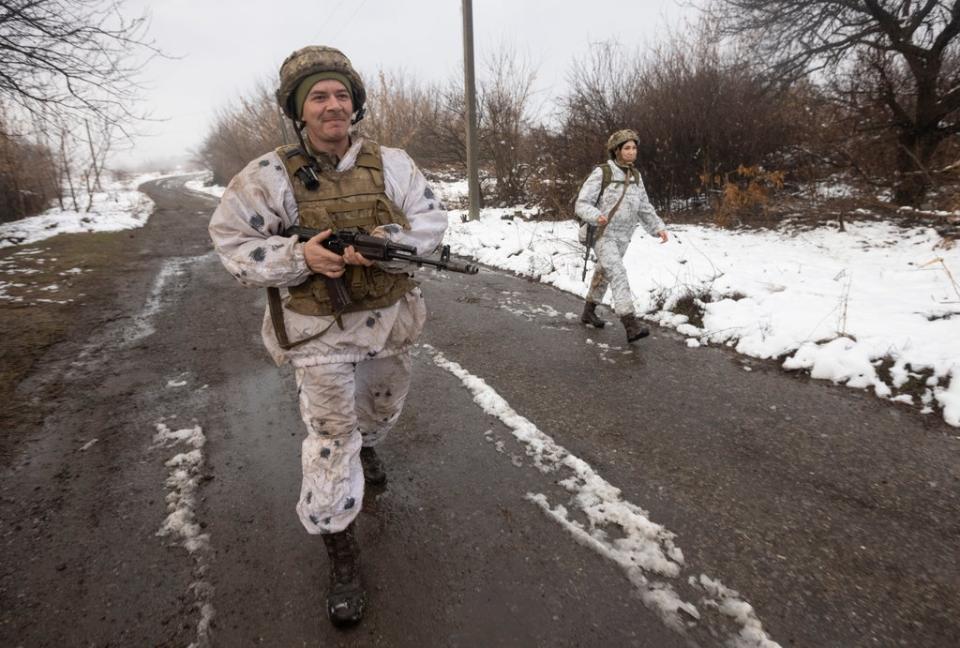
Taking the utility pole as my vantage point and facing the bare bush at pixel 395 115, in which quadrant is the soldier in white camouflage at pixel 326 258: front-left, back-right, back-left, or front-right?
back-left

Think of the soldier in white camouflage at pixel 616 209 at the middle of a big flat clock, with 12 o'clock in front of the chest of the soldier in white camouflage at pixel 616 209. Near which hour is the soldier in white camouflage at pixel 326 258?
the soldier in white camouflage at pixel 326 258 is roughly at 2 o'clock from the soldier in white camouflage at pixel 616 209.

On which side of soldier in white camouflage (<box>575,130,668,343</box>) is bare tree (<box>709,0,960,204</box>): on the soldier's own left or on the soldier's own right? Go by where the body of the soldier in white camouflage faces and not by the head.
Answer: on the soldier's own left

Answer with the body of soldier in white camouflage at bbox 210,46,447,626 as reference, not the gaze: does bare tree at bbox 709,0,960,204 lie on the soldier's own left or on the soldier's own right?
on the soldier's own left

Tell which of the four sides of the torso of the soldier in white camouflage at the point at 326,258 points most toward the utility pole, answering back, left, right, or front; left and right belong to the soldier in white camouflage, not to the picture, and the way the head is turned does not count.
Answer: back

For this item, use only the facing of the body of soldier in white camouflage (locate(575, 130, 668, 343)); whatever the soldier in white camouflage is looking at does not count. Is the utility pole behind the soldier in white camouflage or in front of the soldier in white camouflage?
behind

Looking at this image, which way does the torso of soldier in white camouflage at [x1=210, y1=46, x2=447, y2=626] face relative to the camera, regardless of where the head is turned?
toward the camera

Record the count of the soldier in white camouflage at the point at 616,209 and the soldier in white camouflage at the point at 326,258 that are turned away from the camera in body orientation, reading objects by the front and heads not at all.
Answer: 0

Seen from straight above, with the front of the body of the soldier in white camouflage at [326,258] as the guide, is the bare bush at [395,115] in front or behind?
behind

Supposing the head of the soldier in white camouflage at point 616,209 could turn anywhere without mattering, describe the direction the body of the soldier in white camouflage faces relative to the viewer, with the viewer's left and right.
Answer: facing the viewer and to the right of the viewer

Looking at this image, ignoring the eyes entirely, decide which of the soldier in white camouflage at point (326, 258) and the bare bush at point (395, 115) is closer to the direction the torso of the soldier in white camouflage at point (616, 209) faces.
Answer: the soldier in white camouflage

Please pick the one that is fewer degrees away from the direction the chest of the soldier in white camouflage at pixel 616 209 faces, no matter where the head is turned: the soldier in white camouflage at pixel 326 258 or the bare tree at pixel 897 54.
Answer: the soldier in white camouflage

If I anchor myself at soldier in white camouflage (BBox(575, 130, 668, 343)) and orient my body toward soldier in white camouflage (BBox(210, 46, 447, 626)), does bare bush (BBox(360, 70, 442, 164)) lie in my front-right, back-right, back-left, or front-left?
back-right
